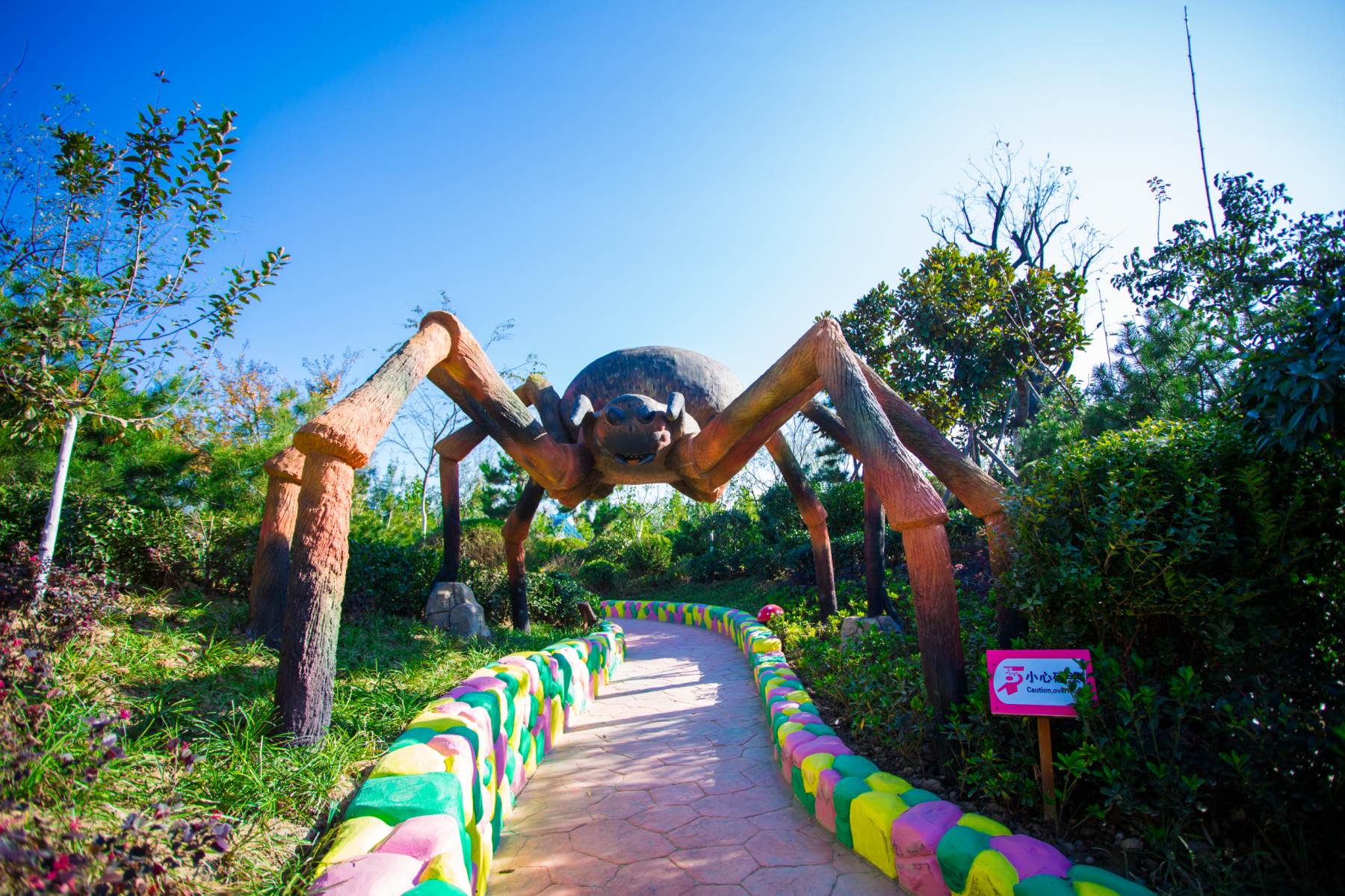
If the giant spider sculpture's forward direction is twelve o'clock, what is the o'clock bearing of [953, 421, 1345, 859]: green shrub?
The green shrub is roughly at 10 o'clock from the giant spider sculpture.

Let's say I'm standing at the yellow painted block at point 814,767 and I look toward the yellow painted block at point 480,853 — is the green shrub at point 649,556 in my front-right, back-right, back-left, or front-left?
back-right

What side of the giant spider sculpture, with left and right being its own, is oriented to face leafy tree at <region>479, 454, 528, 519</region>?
back

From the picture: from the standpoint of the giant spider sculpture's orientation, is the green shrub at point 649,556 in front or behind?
behind

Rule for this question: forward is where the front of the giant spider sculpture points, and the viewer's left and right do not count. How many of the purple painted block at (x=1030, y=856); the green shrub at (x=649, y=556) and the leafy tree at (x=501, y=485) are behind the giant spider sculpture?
2

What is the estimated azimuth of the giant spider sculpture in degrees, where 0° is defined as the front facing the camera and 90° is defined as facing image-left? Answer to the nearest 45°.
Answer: approximately 0°

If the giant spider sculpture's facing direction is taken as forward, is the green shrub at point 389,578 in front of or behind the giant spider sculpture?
behind

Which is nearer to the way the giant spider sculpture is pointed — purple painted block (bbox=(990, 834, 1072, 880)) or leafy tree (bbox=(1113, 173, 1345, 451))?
the purple painted block
